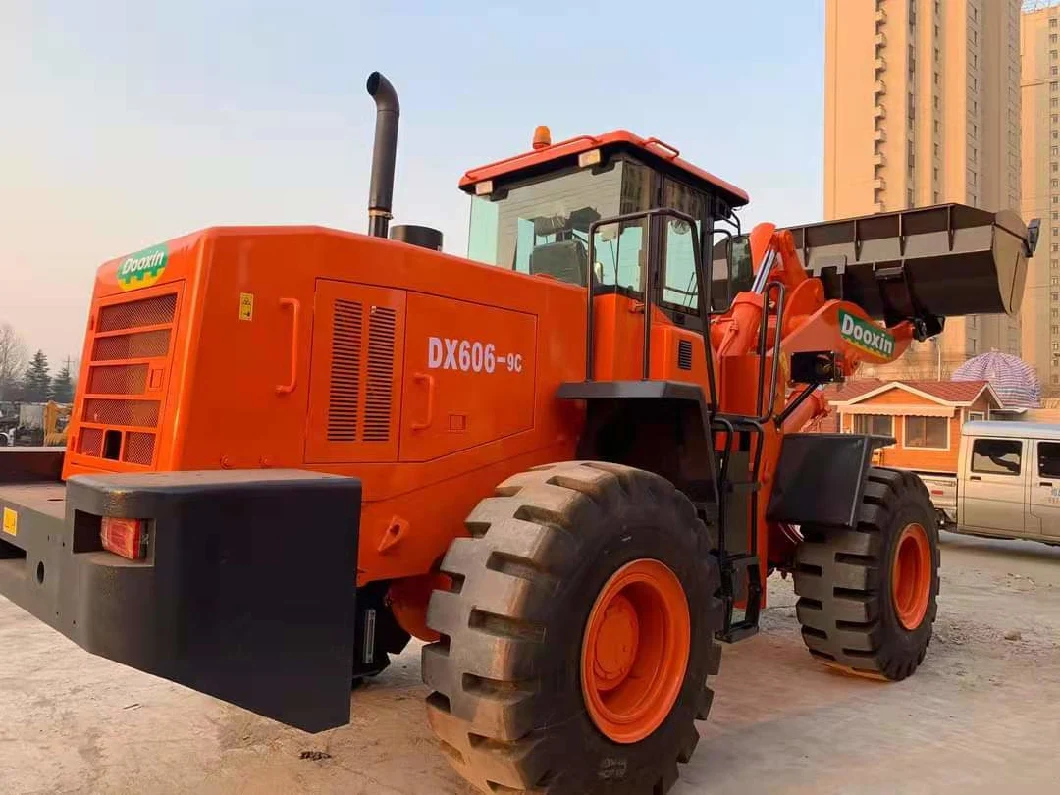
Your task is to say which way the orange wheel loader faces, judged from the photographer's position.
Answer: facing away from the viewer and to the right of the viewer
